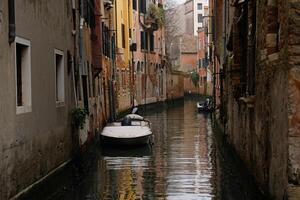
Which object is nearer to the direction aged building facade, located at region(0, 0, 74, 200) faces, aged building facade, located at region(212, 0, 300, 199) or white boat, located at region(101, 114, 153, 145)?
the aged building facade

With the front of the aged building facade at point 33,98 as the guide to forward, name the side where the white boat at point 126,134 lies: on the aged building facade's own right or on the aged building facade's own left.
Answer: on the aged building facade's own left

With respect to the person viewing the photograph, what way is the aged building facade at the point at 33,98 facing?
facing the viewer and to the right of the viewer

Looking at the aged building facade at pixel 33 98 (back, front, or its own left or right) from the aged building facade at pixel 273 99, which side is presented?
front
